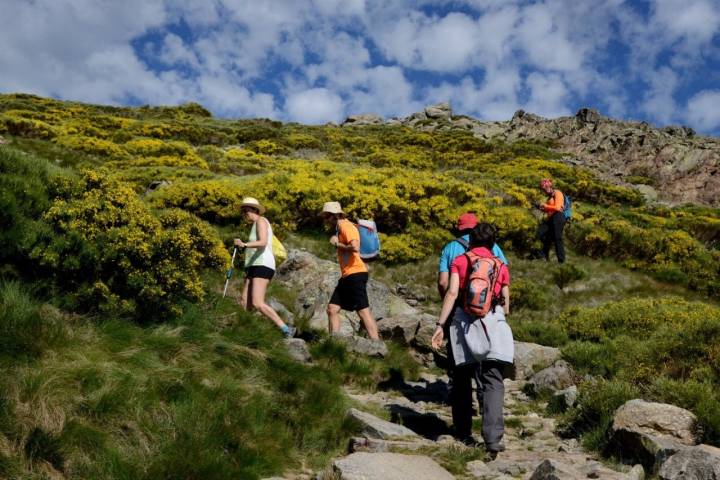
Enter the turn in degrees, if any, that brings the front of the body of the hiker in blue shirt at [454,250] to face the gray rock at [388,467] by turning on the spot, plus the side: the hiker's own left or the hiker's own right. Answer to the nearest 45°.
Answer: approximately 180°

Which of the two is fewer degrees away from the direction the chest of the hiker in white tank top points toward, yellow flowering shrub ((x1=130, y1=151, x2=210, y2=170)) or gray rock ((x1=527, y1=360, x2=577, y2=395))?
the yellow flowering shrub

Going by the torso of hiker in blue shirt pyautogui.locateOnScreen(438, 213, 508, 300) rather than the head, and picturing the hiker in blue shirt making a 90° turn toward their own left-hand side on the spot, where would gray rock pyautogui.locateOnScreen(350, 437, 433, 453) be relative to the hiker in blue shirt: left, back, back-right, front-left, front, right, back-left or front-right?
left

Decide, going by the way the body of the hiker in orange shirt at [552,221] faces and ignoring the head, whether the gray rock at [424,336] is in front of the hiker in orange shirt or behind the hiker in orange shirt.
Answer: in front

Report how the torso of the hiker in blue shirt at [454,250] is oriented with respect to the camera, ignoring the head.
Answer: away from the camera

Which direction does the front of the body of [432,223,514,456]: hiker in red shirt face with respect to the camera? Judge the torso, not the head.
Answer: away from the camera

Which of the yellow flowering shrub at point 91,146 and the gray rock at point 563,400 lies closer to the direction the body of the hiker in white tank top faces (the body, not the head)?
the yellow flowering shrub
